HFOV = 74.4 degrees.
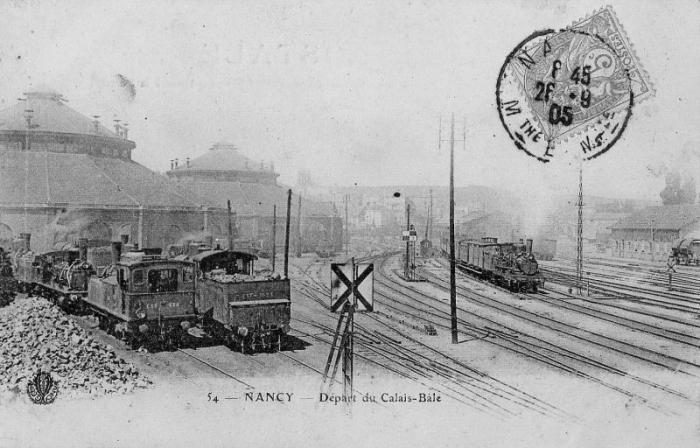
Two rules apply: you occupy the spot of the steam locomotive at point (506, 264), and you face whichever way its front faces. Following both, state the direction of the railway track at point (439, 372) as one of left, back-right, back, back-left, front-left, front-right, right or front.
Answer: front-right

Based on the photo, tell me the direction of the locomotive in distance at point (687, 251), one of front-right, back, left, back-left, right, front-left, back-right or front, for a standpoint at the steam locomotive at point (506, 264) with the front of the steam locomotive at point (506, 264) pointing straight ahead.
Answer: left

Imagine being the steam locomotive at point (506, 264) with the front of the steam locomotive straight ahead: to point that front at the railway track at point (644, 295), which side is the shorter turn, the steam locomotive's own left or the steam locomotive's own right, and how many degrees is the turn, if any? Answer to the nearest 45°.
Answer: approximately 45° to the steam locomotive's own left

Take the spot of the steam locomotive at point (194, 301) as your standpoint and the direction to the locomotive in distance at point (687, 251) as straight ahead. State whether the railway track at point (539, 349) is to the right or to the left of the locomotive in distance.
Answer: right

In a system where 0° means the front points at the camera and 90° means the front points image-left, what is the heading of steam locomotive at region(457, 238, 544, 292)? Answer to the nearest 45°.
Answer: approximately 315°
